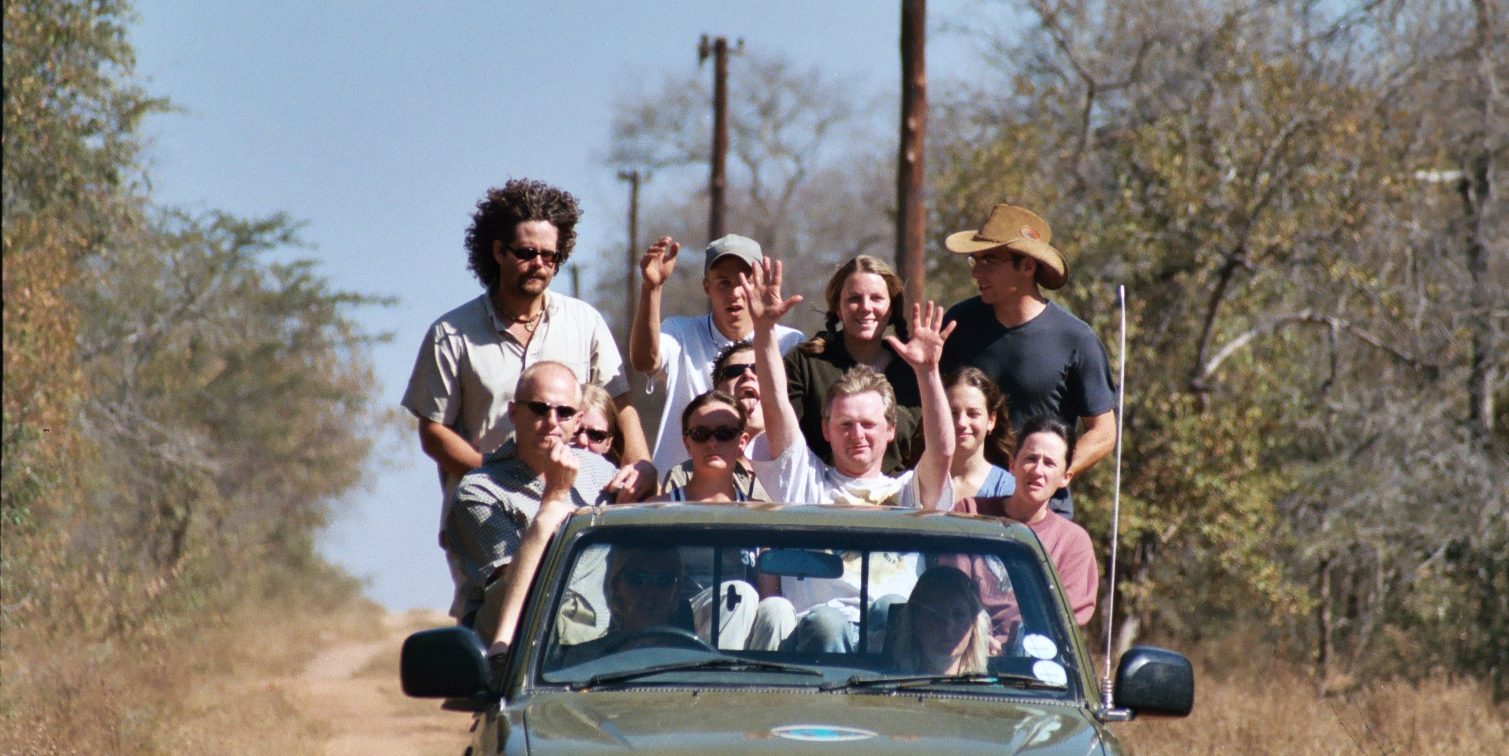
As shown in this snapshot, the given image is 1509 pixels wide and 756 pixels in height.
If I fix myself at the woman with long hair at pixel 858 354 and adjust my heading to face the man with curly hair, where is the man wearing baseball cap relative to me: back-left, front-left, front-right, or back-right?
front-right

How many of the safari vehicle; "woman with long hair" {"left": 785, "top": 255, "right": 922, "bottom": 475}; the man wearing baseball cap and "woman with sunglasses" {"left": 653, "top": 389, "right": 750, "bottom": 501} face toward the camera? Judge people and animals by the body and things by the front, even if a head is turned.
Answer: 4

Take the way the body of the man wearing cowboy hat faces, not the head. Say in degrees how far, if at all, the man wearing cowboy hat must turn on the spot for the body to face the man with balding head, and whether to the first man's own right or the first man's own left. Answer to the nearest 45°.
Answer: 0° — they already face them

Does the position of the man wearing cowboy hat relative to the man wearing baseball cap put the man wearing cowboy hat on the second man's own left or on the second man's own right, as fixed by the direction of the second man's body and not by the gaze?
on the second man's own left

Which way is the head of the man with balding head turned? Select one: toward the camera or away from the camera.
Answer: toward the camera

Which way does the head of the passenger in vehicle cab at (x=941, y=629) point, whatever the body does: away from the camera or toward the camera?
toward the camera

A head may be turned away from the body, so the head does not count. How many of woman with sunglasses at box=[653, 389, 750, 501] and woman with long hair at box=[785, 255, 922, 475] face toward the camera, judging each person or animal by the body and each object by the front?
2

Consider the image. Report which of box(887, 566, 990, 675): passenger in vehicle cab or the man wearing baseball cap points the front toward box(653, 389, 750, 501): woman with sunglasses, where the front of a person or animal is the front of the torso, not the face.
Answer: the man wearing baseball cap

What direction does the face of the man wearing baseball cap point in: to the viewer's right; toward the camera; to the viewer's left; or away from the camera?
toward the camera

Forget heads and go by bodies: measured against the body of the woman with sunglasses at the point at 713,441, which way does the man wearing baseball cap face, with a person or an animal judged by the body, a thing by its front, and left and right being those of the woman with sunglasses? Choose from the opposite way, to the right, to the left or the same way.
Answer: the same way

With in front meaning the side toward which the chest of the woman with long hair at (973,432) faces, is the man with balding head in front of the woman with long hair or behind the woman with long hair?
in front

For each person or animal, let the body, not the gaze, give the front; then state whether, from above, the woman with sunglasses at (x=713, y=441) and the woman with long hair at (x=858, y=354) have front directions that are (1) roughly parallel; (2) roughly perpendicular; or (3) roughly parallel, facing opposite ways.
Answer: roughly parallel

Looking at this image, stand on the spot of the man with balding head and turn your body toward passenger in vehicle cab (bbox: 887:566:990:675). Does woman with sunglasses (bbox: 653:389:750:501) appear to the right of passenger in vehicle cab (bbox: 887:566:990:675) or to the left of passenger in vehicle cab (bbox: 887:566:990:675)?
left

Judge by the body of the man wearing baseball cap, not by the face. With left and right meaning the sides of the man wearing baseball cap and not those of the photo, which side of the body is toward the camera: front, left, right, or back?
front

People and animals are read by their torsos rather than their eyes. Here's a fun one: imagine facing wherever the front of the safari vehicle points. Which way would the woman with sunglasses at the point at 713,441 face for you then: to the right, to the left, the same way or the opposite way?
the same way

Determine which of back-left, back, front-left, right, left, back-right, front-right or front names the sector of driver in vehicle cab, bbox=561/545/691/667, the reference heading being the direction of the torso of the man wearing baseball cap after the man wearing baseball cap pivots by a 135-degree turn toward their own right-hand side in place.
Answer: back-left

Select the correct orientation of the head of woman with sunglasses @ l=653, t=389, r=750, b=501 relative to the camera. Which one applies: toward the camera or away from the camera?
toward the camera

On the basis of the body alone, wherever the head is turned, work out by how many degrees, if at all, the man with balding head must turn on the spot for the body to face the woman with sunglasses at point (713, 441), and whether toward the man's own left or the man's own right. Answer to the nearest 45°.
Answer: approximately 45° to the man's own left

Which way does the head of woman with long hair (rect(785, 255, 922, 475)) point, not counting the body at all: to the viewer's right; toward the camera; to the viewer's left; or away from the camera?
toward the camera

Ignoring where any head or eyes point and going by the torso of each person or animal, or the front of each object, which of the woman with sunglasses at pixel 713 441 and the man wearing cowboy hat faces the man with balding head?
the man wearing cowboy hat
